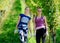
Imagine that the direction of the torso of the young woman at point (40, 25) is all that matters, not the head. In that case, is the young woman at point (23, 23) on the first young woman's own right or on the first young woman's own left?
on the first young woman's own right

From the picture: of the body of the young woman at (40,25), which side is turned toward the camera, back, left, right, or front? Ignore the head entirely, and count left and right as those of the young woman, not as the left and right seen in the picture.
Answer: front
